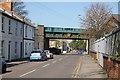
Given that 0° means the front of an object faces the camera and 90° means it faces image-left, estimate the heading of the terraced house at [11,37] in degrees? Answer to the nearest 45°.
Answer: approximately 315°
